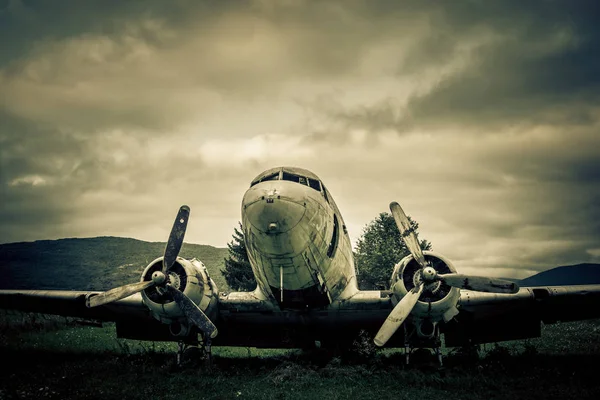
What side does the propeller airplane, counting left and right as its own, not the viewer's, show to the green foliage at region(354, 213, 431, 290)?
back

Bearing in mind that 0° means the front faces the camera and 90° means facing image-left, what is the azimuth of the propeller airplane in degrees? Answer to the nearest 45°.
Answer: approximately 0°
